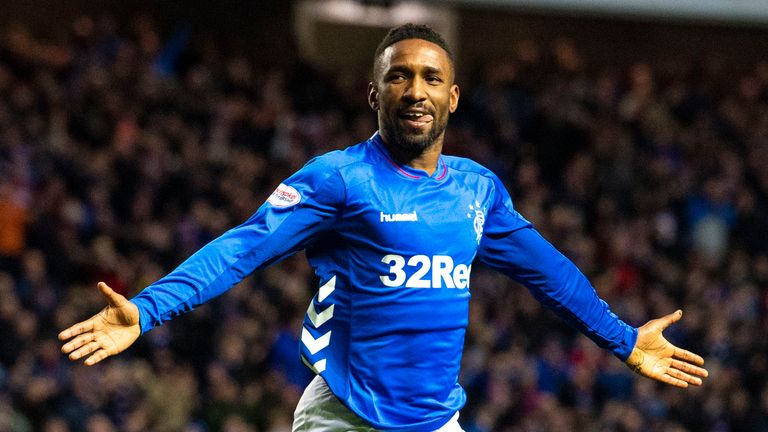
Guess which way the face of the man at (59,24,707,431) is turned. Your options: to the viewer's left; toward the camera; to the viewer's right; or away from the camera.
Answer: toward the camera

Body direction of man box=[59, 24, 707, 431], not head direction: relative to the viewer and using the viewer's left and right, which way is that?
facing the viewer and to the right of the viewer
